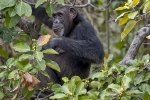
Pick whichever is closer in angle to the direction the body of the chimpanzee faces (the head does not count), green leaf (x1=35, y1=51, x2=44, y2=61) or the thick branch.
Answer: the green leaf

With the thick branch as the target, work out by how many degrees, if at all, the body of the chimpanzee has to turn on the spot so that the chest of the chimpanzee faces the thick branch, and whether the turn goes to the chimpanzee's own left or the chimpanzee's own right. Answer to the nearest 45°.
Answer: approximately 135° to the chimpanzee's own left
